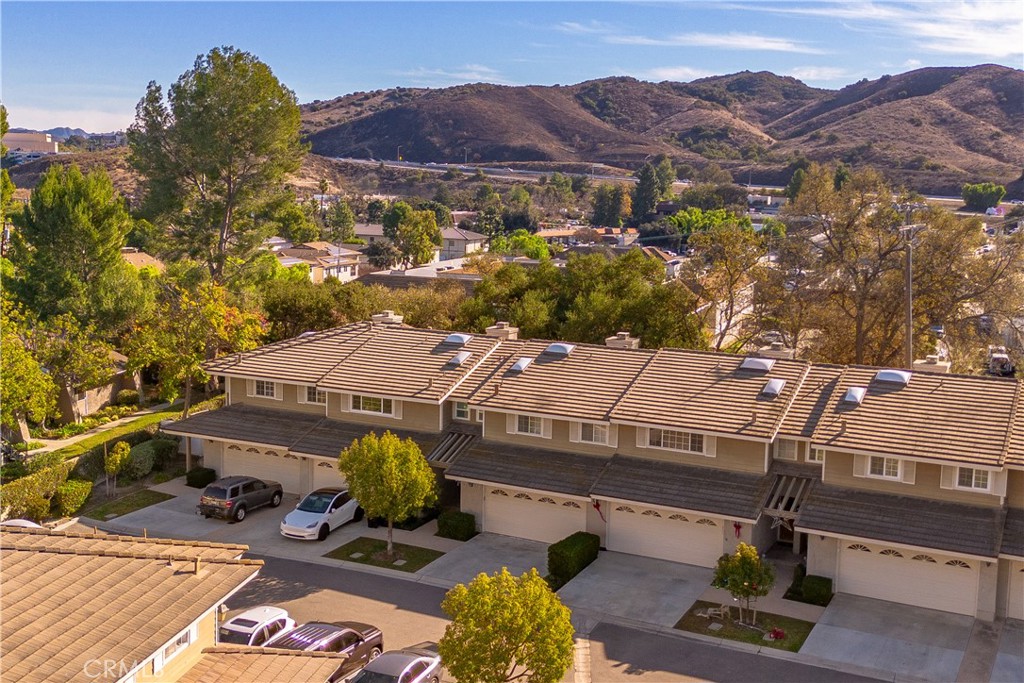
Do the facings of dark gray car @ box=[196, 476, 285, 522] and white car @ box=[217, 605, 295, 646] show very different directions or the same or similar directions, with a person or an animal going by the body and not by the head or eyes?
very different directions

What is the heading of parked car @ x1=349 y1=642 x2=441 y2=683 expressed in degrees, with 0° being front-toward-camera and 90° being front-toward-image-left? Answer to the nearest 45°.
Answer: approximately 45°

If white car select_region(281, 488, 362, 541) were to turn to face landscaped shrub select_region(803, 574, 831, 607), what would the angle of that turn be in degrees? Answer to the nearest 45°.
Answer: approximately 90° to its left

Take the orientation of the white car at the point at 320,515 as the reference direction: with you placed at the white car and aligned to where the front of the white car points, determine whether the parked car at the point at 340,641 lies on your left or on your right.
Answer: on your left

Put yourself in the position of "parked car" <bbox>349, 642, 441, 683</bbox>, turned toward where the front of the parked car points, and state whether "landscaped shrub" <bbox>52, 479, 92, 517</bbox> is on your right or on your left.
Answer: on your right

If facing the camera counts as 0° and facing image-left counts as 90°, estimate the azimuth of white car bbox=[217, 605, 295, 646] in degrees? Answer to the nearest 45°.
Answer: approximately 45°

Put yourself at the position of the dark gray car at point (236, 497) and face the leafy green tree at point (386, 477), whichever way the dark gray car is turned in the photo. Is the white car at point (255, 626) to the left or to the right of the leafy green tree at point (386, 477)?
right

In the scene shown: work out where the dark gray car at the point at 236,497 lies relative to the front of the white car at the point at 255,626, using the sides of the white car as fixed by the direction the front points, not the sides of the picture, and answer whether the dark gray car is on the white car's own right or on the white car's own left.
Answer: on the white car's own right
